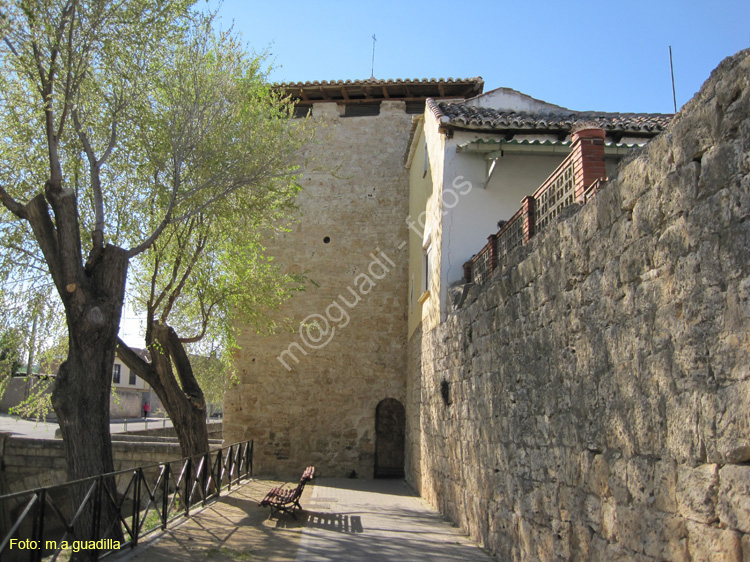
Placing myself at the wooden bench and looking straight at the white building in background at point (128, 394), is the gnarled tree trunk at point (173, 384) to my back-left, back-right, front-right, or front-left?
front-left

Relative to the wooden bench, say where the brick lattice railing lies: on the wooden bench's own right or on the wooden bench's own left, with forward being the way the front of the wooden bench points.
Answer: on the wooden bench's own left
